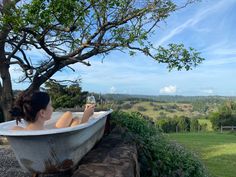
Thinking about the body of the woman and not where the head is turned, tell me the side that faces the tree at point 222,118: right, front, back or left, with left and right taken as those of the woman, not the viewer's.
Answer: front

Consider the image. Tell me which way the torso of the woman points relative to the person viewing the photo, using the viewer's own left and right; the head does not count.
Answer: facing away from the viewer and to the right of the viewer

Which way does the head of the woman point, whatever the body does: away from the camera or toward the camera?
away from the camera
